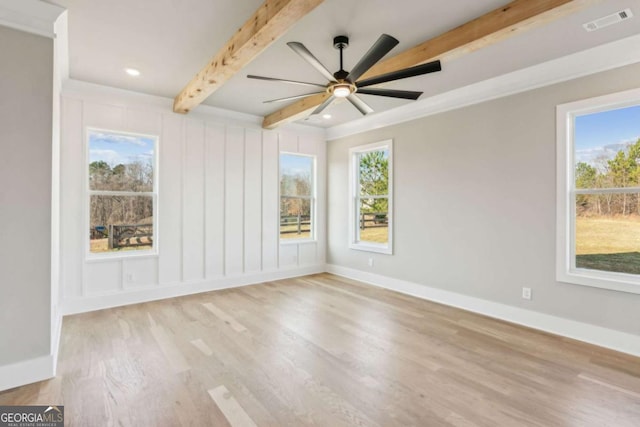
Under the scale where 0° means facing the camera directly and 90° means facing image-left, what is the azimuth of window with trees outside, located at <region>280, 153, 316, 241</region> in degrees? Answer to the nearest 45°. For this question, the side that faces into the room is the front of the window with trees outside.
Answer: approximately 315°

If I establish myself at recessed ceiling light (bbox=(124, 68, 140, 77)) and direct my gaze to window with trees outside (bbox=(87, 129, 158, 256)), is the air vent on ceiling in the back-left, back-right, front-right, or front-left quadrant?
back-right

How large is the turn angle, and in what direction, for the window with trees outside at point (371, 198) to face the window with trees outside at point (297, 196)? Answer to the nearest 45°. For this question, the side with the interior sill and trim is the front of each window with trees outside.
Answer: approximately 45° to its right

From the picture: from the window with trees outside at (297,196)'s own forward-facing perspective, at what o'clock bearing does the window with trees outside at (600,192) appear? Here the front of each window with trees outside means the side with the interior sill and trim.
the window with trees outside at (600,192) is roughly at 12 o'clock from the window with trees outside at (297,196).

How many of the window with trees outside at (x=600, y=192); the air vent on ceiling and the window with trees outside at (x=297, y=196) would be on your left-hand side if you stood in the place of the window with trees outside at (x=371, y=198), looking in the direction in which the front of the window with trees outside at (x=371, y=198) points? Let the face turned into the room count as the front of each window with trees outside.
2

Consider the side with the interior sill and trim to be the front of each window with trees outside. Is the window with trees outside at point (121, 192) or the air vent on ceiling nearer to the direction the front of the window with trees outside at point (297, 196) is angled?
the air vent on ceiling

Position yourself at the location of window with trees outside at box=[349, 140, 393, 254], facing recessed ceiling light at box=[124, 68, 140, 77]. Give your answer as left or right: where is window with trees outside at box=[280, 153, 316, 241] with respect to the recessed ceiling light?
right

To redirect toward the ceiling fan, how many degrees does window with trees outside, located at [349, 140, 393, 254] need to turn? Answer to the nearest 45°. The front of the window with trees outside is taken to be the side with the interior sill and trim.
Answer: approximately 45° to its left

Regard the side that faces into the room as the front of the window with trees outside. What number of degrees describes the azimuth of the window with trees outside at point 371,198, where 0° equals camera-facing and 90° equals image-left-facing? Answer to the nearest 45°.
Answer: approximately 45°

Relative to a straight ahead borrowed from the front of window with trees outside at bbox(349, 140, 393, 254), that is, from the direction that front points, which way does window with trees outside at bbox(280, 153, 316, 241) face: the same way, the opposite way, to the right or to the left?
to the left
